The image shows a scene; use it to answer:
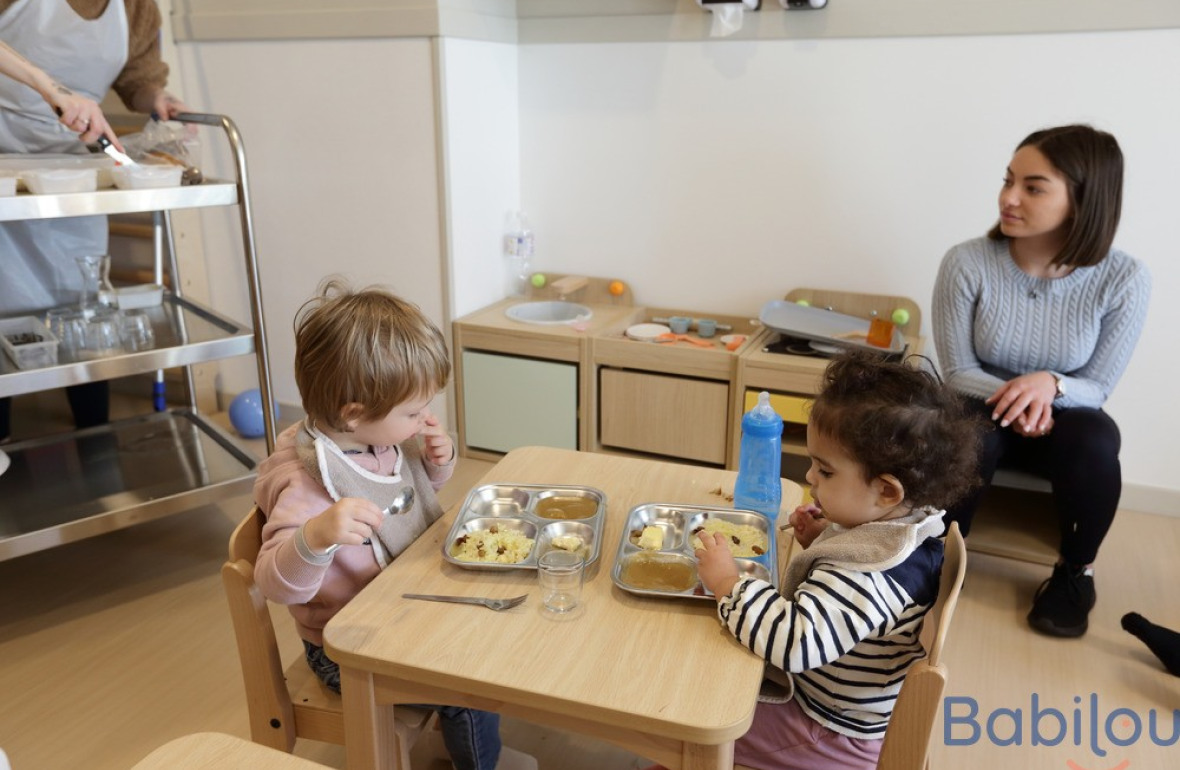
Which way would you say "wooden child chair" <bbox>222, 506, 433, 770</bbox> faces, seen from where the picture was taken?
facing the viewer and to the right of the viewer

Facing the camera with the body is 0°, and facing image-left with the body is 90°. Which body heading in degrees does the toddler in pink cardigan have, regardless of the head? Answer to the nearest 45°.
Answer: approximately 315°

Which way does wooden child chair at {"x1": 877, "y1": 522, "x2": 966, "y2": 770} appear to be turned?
to the viewer's left

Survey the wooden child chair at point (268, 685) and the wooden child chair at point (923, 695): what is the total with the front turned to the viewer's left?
1

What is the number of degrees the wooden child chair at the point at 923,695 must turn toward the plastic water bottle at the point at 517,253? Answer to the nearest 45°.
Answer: approximately 45° to its right

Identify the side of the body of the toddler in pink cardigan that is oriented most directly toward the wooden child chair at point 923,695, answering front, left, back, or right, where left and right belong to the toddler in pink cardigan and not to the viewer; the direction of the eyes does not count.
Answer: front

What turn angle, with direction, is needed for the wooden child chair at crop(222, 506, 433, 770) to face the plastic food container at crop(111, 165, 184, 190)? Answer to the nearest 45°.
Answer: approximately 135° to its left

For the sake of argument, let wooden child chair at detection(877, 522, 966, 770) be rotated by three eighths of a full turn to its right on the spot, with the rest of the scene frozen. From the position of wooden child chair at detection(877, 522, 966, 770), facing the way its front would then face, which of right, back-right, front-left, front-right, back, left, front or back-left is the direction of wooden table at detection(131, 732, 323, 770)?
back

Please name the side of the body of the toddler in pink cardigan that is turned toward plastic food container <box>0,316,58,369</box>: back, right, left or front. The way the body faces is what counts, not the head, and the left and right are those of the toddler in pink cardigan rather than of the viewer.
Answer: back

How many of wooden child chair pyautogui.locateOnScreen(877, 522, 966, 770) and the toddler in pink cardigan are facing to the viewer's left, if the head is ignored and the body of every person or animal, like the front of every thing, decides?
1

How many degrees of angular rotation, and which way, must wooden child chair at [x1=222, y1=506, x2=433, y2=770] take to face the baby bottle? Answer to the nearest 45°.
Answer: approximately 45° to its left

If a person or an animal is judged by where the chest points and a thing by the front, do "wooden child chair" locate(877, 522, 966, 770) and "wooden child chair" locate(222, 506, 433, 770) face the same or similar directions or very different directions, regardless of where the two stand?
very different directions

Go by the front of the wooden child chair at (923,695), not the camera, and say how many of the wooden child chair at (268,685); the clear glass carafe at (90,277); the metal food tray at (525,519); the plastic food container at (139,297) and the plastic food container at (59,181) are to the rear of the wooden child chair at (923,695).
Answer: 0

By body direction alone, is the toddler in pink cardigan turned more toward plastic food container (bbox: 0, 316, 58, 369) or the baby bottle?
the baby bottle

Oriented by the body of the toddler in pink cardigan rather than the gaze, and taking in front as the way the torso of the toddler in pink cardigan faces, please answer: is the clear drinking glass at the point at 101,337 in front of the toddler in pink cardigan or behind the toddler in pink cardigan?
behind

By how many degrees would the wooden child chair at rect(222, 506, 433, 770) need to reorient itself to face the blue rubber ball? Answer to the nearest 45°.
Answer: approximately 135° to its left

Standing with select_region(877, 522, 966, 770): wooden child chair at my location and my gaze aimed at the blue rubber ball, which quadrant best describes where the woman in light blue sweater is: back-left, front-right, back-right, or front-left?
front-right
